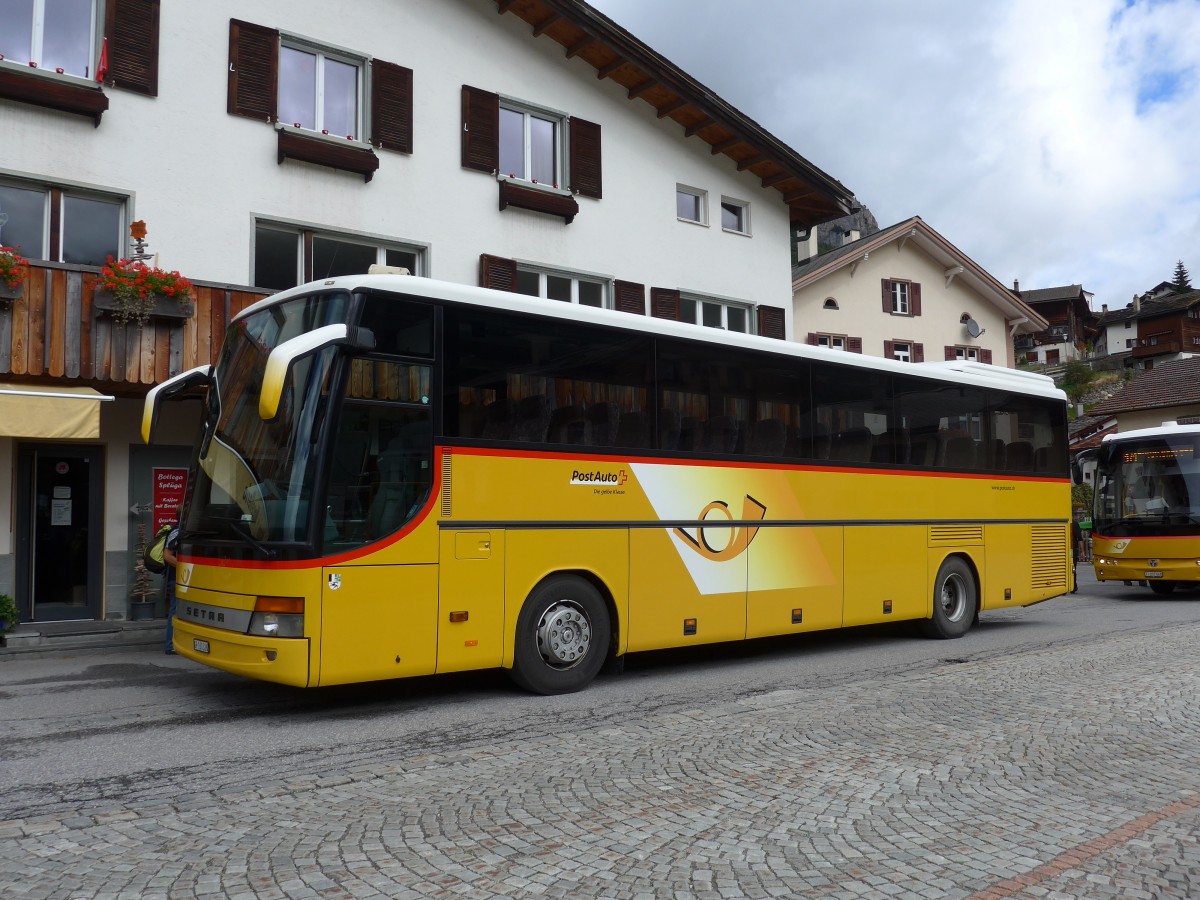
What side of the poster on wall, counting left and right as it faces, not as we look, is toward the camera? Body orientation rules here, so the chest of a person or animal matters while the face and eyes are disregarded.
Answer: front

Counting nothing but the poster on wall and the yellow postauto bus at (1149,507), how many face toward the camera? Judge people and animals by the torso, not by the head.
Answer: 2

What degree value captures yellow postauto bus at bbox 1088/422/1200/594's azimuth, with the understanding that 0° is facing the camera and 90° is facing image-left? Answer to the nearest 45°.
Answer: approximately 0°

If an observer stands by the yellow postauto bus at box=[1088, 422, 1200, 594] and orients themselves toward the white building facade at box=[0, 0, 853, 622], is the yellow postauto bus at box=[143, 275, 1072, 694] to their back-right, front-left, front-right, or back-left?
front-left

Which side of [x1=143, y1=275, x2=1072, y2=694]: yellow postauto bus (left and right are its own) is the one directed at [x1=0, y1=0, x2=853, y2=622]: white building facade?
right

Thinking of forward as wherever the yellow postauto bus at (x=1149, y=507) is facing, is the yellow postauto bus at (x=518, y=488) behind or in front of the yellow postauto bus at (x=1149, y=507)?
in front

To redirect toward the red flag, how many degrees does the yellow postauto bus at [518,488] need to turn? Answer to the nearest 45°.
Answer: approximately 90° to its right

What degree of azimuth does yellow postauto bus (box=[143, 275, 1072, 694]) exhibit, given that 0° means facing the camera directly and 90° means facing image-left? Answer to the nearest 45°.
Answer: approximately 45°

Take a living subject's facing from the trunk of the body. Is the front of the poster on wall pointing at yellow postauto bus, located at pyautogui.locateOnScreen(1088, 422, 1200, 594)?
no

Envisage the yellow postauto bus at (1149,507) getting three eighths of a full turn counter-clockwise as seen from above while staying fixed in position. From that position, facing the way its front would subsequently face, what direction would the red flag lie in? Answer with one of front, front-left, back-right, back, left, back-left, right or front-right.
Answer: back

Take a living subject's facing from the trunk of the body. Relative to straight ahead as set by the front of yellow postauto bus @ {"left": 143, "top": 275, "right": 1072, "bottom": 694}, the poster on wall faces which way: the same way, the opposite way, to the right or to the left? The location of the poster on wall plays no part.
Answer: to the left

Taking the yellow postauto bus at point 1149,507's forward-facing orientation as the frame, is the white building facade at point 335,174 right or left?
on its right

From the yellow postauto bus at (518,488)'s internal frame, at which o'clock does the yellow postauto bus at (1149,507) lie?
the yellow postauto bus at (1149,507) is roughly at 6 o'clock from the yellow postauto bus at (518,488).
